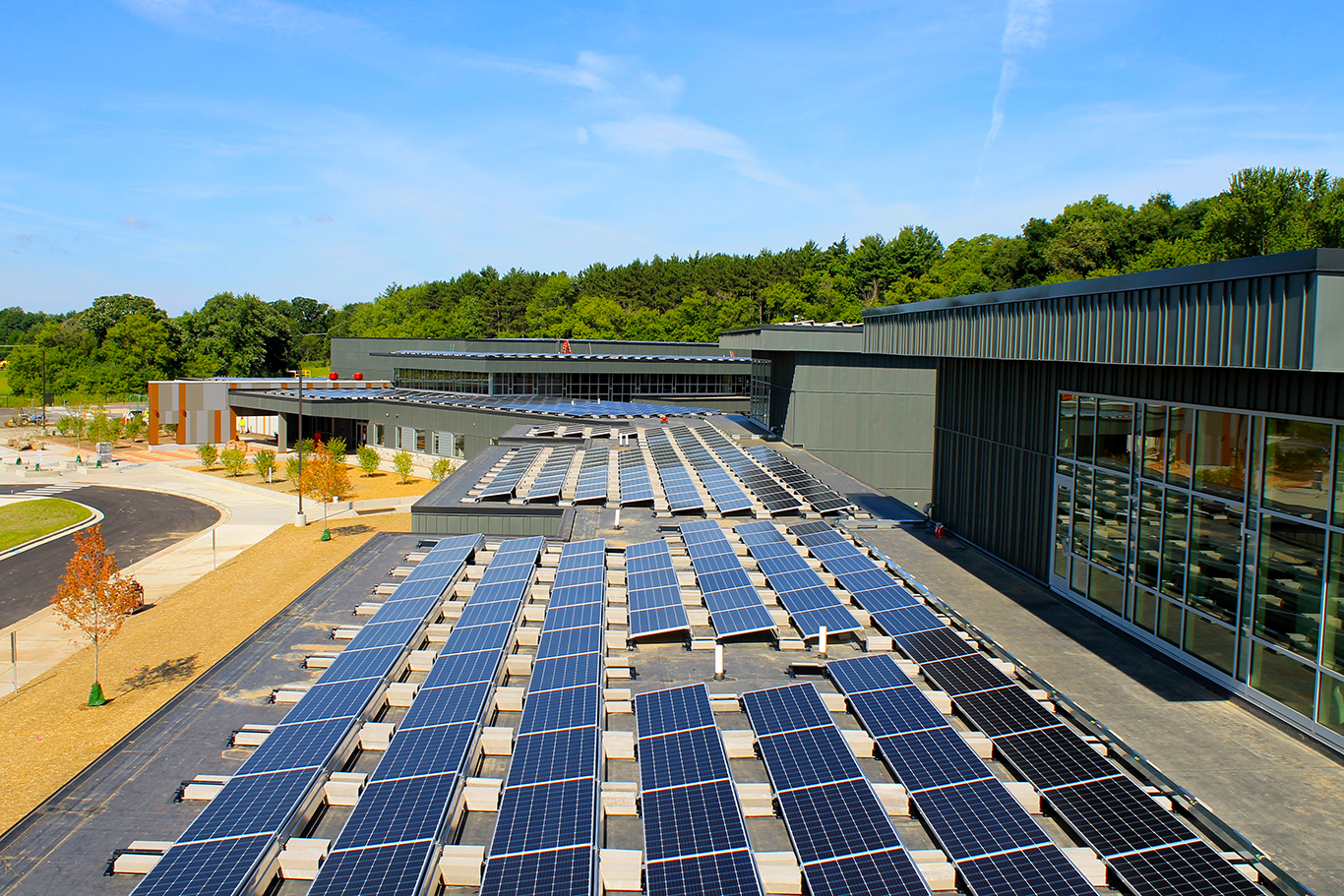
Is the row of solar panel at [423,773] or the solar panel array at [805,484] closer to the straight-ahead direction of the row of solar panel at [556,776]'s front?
the row of solar panel

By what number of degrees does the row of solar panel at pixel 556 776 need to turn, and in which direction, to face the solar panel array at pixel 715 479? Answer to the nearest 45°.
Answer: approximately 90° to its right

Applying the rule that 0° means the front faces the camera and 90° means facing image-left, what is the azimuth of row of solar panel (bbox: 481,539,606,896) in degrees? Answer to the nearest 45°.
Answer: approximately 90°

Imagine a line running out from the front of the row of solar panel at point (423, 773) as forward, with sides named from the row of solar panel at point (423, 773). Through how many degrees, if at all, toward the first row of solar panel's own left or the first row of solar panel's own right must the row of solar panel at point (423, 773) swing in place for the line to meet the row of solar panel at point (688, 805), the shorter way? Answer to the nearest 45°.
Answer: approximately 135° to the first row of solar panel's own left

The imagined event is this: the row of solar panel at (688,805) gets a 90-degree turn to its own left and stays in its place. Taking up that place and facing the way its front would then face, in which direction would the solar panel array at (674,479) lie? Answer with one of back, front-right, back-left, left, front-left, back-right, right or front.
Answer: back

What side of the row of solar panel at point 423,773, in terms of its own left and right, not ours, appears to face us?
left

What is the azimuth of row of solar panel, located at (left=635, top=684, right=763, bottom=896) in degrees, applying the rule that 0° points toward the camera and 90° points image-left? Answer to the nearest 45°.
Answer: approximately 90°

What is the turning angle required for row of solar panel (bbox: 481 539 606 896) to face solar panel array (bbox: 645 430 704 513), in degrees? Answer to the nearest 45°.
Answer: approximately 90° to its right

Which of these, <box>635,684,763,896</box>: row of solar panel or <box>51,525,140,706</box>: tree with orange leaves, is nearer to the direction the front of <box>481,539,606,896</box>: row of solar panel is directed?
the tree with orange leaves

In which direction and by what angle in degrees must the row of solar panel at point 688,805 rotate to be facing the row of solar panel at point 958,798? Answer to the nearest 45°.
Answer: approximately 180°

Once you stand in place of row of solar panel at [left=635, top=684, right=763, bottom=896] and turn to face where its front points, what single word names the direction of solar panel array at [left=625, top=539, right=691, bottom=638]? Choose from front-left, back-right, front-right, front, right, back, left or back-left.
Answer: right

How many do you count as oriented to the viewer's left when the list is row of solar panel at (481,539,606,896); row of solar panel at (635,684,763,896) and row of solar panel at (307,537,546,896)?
3
